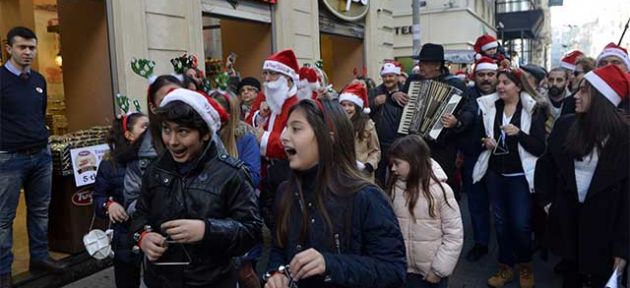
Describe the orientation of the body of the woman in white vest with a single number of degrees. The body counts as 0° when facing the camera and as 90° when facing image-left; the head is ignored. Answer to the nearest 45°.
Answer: approximately 45°

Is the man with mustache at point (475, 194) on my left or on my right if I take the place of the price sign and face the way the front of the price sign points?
on my left

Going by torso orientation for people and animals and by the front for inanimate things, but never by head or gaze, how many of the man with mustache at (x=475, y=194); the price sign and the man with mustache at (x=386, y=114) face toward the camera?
3

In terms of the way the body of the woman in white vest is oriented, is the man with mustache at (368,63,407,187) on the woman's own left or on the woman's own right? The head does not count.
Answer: on the woman's own right

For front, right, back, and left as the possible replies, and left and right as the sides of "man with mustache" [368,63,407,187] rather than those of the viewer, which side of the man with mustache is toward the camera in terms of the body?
front

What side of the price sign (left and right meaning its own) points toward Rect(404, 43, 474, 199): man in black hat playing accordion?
left

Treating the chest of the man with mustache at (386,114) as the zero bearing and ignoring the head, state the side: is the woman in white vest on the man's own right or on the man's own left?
on the man's own left

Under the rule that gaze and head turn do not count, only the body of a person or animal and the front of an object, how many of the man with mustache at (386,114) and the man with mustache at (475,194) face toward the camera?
2
